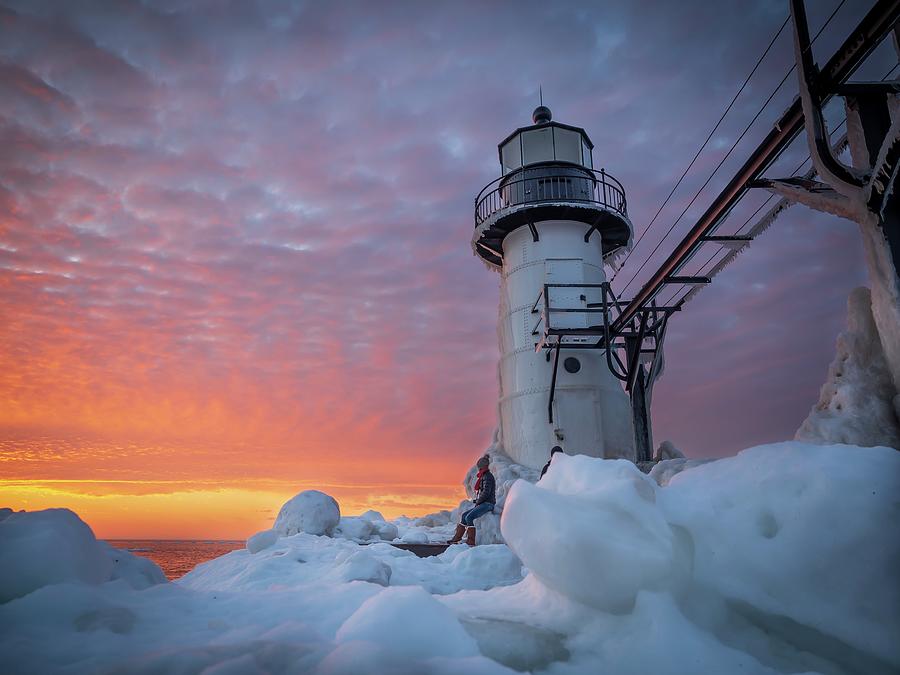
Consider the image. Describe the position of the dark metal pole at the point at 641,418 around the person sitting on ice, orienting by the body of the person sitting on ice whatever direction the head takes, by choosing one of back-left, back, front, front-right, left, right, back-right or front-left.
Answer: back-right

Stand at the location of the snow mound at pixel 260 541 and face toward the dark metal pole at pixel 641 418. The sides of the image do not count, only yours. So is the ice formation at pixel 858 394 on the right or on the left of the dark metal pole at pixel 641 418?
right

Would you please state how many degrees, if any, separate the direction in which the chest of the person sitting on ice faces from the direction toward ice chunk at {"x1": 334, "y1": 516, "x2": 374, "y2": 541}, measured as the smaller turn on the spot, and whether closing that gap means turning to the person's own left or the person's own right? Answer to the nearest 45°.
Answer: approximately 45° to the person's own right

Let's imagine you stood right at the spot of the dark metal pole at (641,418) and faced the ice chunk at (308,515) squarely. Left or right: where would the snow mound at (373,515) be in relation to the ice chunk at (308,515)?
right

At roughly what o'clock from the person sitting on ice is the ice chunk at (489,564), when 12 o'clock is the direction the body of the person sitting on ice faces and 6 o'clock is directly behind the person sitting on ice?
The ice chunk is roughly at 9 o'clock from the person sitting on ice.

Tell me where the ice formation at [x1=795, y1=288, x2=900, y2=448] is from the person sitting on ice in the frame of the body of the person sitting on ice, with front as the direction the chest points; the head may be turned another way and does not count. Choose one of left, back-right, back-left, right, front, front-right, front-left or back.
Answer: back-left

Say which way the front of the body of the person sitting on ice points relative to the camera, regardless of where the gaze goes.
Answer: to the viewer's left

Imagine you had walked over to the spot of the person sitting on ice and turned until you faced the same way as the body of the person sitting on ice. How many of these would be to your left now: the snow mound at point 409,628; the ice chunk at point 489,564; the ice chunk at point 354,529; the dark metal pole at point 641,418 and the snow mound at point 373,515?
2

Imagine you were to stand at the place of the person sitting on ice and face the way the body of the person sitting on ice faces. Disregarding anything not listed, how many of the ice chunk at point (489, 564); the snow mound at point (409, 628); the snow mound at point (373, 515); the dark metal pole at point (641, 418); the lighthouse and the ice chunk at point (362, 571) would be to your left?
3

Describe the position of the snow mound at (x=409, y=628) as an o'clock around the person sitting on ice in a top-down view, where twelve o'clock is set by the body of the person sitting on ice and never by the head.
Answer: The snow mound is roughly at 9 o'clock from the person sitting on ice.
